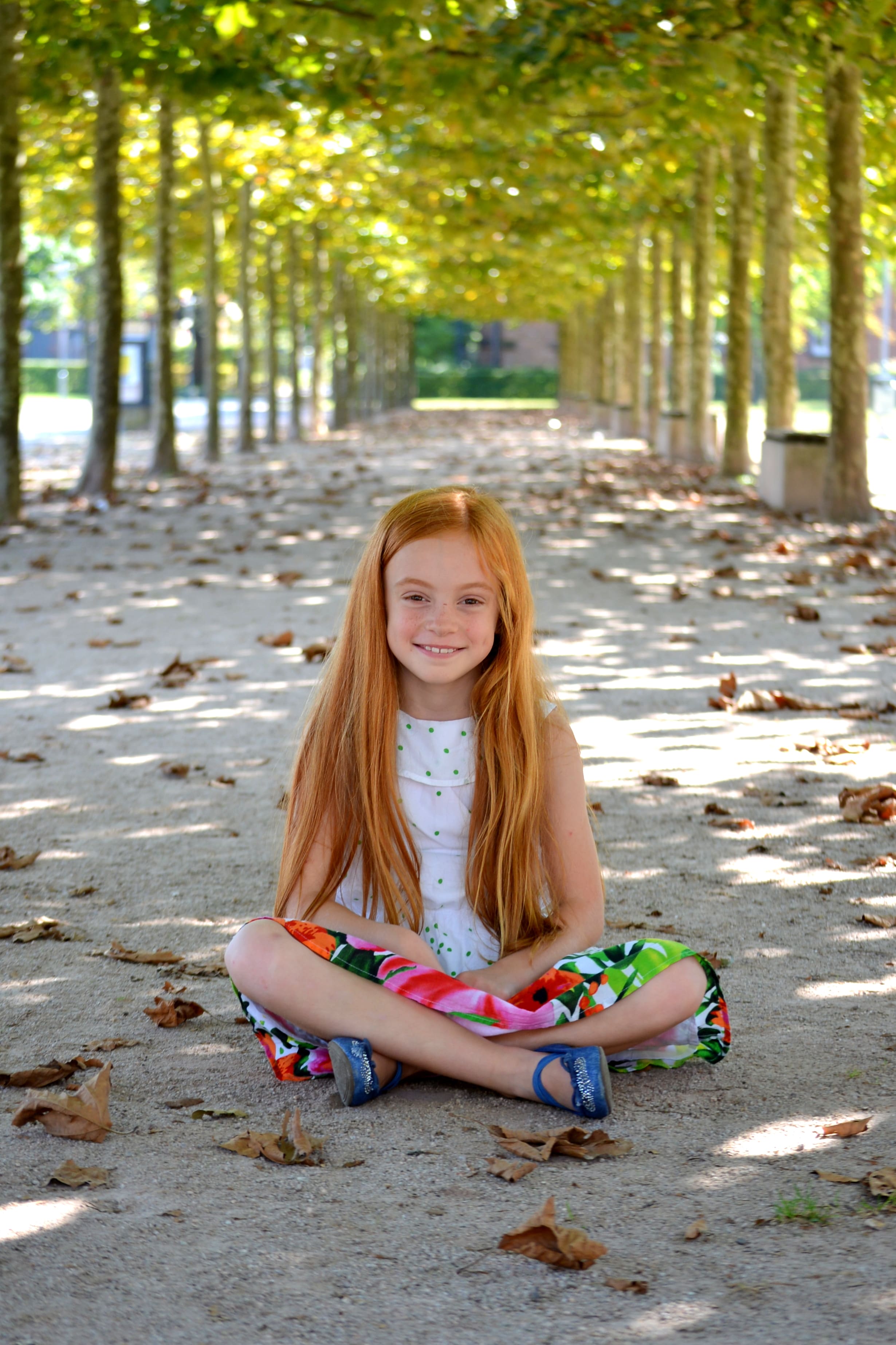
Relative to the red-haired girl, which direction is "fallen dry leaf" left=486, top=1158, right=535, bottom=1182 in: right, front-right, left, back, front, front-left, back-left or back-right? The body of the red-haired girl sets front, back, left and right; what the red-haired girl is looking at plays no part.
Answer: front

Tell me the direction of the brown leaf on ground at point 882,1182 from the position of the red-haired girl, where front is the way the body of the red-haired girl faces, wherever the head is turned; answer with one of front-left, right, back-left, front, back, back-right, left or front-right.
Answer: front-left

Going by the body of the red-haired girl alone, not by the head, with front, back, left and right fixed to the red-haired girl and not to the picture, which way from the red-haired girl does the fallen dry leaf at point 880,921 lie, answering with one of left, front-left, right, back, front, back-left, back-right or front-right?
back-left

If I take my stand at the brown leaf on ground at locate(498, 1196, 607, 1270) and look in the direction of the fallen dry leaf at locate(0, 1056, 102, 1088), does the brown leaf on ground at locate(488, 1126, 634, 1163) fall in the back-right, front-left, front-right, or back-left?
front-right

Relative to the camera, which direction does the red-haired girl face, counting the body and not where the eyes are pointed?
toward the camera

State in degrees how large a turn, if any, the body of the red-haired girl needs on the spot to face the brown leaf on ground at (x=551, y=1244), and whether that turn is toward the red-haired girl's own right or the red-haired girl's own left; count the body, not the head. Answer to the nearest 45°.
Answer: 0° — they already face it

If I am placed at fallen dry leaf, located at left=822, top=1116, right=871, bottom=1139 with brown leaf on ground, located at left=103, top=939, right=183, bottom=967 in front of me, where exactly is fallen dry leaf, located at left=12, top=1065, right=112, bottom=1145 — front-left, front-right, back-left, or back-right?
front-left

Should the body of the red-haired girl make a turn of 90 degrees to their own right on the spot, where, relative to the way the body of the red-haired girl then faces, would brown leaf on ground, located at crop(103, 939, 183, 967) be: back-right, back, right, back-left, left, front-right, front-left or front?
front-right

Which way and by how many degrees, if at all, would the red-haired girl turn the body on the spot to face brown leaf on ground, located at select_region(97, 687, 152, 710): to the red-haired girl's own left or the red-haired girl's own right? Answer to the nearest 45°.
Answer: approximately 180°

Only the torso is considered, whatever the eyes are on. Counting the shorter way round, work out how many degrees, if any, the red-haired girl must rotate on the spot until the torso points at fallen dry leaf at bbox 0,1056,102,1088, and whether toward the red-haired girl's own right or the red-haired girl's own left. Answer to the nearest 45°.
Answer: approximately 90° to the red-haired girl's own right
